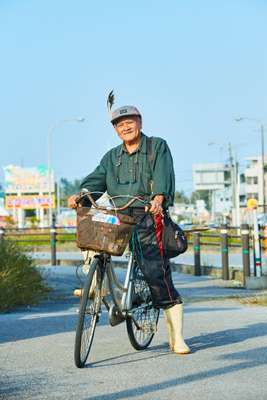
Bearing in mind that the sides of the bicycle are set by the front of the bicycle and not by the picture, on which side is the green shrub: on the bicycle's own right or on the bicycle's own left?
on the bicycle's own right

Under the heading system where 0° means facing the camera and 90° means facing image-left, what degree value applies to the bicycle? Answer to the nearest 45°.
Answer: approximately 45°
